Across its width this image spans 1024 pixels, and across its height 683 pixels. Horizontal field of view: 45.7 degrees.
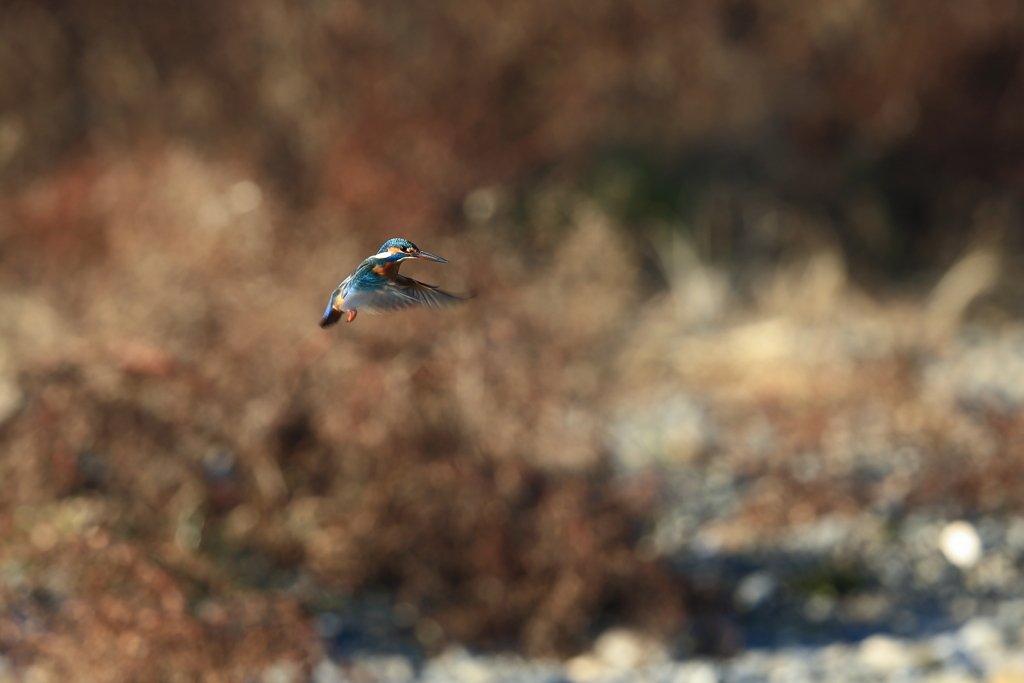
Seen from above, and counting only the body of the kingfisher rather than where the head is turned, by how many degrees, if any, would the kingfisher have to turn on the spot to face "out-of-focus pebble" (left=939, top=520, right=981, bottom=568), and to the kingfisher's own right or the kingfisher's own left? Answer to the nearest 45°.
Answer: approximately 45° to the kingfisher's own left

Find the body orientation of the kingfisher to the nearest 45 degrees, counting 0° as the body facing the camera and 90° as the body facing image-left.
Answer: approximately 270°
